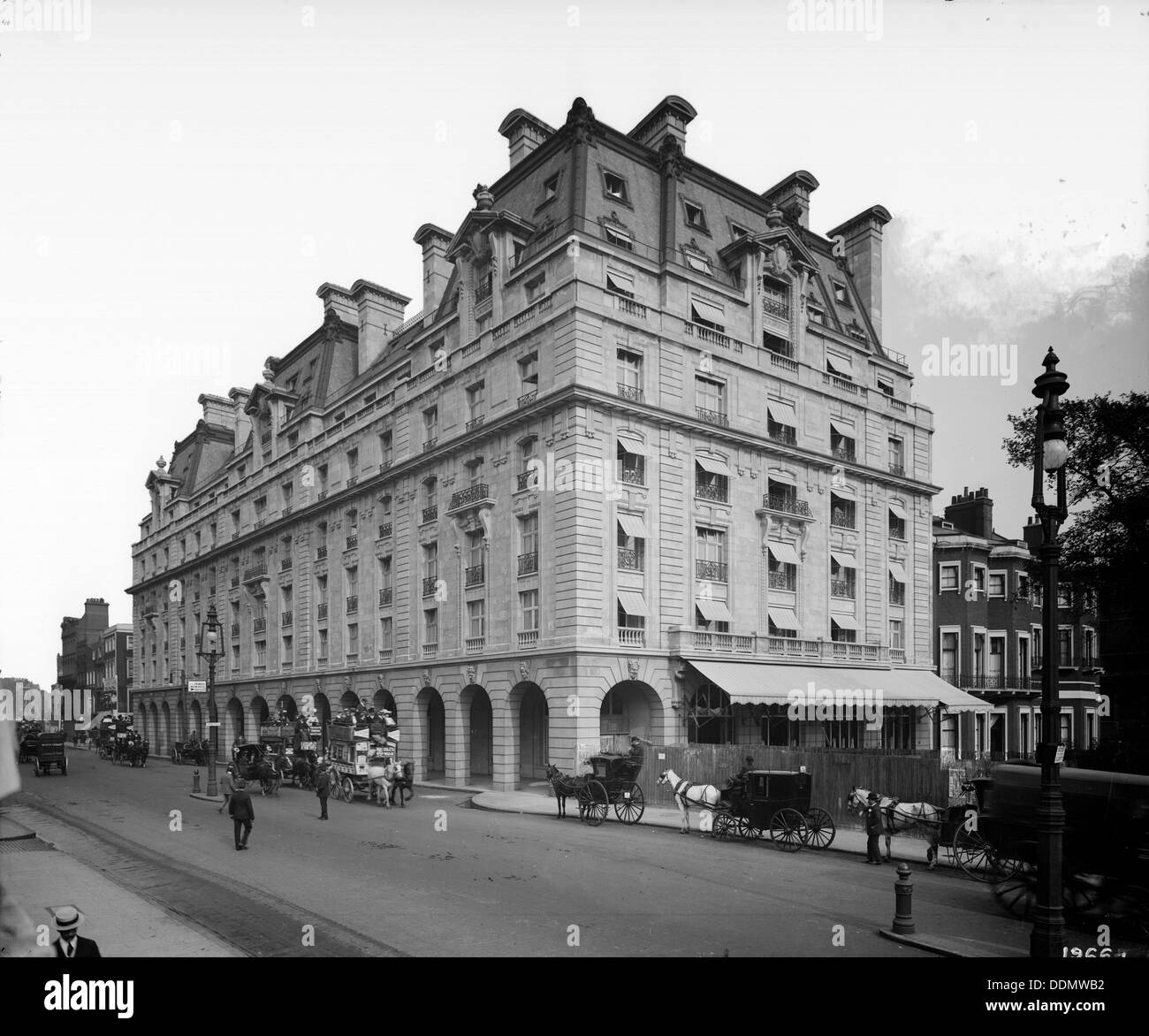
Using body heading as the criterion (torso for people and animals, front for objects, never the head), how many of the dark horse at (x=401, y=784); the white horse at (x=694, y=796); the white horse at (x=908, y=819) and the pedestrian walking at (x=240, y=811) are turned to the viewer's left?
2

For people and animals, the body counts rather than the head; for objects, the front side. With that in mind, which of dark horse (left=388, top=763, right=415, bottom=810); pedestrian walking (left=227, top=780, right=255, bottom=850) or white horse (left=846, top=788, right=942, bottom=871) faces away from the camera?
the pedestrian walking

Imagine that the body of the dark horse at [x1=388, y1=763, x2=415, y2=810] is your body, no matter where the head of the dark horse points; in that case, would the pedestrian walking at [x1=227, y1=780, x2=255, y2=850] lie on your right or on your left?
on your right

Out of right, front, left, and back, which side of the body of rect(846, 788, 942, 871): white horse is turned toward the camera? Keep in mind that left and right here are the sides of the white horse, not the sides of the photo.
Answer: left

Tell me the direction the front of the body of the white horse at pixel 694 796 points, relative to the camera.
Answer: to the viewer's left

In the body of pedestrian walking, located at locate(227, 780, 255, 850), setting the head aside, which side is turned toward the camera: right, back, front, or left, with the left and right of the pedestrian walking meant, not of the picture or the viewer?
back
